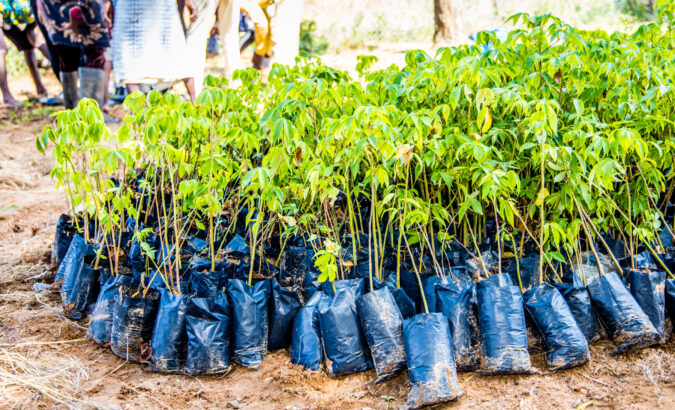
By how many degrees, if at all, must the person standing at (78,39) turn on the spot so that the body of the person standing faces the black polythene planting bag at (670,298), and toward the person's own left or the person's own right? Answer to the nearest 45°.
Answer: approximately 45° to the person's own left

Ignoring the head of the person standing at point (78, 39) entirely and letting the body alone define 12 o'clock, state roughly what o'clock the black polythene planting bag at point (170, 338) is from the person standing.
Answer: The black polythene planting bag is roughly at 12 o'clock from the person standing.

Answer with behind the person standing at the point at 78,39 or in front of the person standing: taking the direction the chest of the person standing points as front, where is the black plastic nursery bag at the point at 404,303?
in front

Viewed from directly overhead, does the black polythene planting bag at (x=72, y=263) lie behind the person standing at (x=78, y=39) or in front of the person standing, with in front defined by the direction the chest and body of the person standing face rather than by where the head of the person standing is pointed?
in front

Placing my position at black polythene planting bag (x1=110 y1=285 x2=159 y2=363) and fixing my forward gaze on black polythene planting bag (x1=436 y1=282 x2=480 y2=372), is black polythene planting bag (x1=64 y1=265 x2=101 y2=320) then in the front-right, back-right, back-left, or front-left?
back-left

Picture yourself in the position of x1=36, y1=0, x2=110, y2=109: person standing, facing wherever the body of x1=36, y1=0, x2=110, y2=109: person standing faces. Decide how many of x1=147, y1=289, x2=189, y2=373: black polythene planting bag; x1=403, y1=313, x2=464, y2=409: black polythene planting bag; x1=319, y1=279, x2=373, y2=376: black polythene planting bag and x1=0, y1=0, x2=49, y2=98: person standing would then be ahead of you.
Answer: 3

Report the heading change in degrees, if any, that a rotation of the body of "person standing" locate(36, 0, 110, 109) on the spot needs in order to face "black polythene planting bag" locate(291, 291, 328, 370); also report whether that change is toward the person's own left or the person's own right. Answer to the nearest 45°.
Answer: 0° — they already face it

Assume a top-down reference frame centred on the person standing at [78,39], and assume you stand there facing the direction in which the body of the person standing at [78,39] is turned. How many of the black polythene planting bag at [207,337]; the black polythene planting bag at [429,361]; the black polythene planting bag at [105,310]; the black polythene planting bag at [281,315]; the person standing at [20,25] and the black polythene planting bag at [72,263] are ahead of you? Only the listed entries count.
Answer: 5

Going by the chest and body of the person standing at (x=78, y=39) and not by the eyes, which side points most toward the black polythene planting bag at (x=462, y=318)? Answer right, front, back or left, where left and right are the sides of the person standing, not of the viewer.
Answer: front

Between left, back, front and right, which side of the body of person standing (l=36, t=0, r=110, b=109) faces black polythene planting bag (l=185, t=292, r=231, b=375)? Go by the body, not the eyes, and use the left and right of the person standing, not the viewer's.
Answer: front

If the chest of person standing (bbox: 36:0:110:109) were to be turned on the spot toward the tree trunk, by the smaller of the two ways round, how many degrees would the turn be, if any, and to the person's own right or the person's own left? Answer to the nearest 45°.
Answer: approximately 135° to the person's own left

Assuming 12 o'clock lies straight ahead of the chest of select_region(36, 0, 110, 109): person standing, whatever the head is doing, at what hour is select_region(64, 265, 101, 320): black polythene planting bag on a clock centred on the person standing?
The black polythene planting bag is roughly at 12 o'clock from the person standing.

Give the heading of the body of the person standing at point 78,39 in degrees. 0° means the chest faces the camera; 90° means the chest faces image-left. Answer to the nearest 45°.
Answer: approximately 0°

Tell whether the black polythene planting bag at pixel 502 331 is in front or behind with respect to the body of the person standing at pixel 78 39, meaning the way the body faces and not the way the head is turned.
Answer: in front
